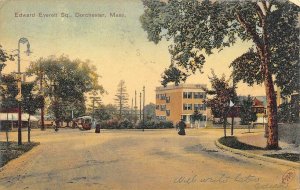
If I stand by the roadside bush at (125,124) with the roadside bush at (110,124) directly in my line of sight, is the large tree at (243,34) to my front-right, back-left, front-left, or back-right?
back-left

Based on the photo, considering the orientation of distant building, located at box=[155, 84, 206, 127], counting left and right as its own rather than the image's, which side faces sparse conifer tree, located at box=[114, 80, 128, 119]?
right

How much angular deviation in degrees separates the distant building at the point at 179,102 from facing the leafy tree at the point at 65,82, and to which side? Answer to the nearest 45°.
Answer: approximately 135° to its right

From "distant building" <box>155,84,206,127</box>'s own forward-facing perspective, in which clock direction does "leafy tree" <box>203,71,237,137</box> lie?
The leafy tree is roughly at 10 o'clock from the distant building.

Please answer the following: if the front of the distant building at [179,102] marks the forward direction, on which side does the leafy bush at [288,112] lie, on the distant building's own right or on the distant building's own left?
on the distant building's own left

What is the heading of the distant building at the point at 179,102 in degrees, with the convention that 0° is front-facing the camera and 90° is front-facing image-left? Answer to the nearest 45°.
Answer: approximately 315°

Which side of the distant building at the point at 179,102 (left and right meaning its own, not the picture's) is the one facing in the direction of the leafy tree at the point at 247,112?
left
